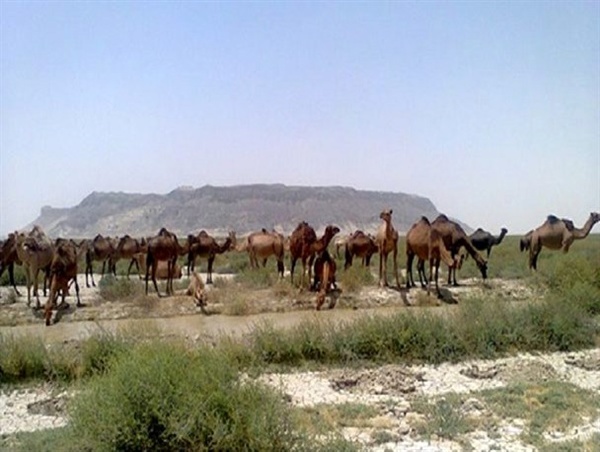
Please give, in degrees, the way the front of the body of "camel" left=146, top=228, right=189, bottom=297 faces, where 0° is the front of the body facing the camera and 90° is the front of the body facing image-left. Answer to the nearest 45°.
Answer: approximately 270°

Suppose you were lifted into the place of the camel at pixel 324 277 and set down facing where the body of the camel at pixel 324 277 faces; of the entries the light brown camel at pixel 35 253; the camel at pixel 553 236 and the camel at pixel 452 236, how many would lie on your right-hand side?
1

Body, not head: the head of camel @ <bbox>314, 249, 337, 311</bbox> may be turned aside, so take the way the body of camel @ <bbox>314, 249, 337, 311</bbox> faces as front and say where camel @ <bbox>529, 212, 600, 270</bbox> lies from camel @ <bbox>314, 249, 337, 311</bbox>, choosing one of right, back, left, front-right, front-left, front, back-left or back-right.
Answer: back-left

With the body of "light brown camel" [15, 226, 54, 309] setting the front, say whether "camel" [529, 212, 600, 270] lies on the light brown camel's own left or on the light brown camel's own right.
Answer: on the light brown camel's own left

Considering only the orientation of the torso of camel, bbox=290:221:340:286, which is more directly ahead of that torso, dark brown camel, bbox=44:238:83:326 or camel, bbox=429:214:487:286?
the camel

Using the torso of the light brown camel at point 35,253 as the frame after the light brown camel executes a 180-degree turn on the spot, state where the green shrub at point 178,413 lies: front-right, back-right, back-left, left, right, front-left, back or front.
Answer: back-right

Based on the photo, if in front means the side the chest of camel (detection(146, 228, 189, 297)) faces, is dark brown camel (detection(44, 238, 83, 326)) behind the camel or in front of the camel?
behind

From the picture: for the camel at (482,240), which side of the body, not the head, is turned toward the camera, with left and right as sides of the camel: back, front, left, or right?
right

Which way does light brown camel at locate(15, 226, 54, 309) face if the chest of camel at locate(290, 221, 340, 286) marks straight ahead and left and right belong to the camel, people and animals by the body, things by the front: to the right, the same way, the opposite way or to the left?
to the right

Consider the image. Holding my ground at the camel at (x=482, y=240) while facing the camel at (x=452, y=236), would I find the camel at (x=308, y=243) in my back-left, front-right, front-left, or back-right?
front-right

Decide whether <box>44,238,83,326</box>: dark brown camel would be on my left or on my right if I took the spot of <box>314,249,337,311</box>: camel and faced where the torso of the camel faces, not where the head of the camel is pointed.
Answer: on my right

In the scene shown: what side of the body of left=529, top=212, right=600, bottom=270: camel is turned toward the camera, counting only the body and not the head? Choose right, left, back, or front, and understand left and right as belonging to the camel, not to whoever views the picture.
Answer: right

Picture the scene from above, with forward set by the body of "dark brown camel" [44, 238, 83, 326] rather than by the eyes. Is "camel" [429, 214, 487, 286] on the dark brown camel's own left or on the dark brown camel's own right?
on the dark brown camel's own left

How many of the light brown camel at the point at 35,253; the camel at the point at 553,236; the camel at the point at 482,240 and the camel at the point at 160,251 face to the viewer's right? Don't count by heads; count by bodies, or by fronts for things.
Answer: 3

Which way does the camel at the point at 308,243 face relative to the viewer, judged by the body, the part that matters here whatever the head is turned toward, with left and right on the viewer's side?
facing to the right of the viewer

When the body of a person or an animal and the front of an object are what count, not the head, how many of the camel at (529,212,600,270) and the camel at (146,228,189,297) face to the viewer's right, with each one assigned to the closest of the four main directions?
2

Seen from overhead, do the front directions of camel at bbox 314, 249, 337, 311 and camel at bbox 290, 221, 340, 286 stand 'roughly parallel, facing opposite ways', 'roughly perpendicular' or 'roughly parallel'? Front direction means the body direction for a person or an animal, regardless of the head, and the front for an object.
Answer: roughly perpendicular
